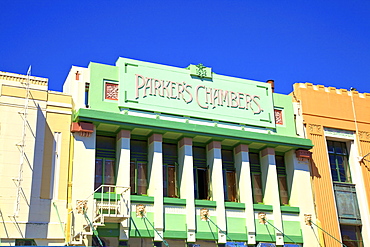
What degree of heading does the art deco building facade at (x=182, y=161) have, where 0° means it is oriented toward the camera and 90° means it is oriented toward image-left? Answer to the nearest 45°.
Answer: approximately 315°

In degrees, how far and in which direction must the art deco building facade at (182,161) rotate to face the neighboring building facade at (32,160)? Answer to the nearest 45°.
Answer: approximately 90° to its right
